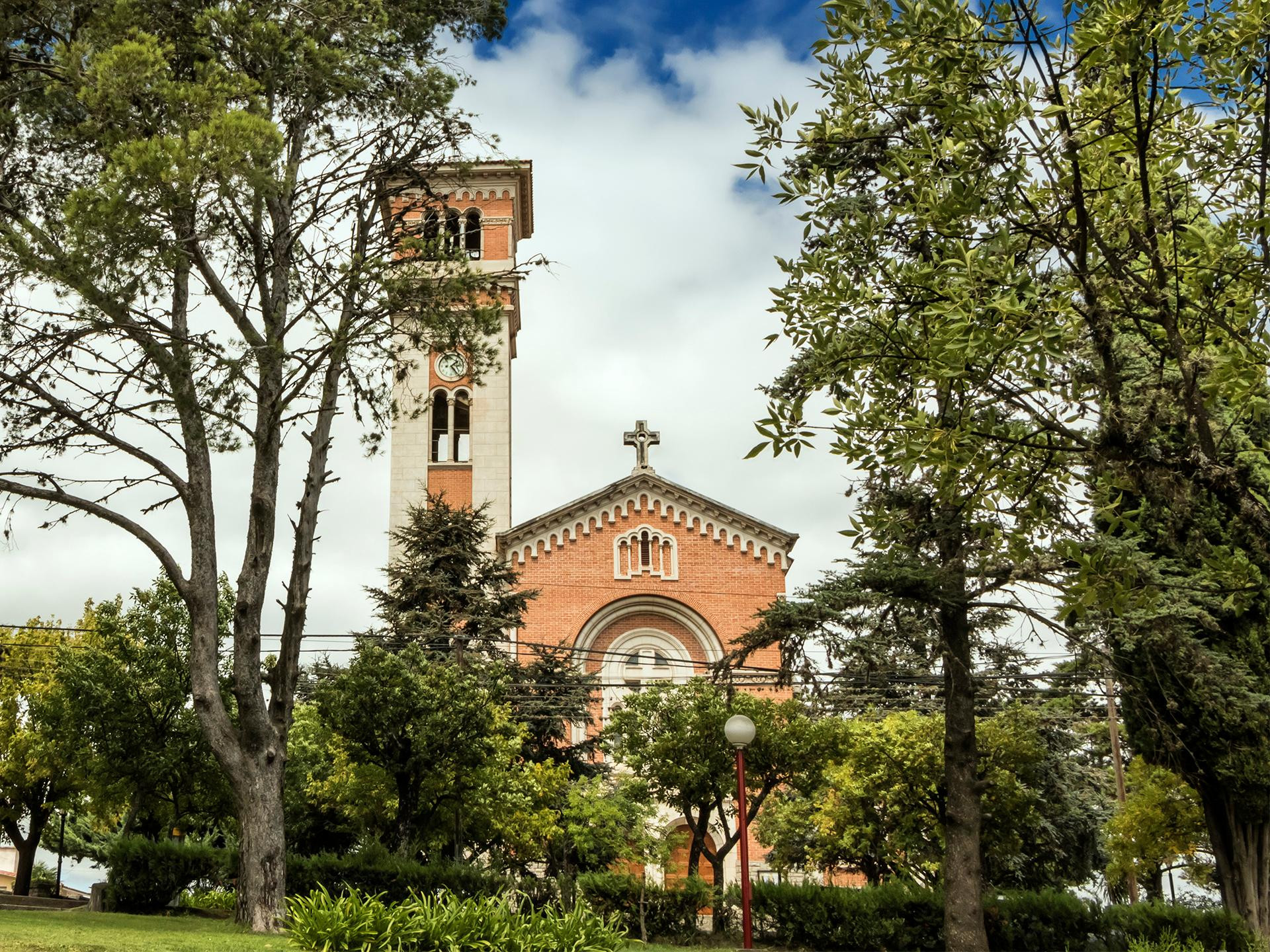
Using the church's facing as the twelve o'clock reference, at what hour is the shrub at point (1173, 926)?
The shrub is roughly at 11 o'clock from the church.

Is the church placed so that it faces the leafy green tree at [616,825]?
yes

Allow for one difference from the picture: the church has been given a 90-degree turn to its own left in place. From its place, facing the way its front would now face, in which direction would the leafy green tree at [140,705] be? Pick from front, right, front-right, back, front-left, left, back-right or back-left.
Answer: back-right

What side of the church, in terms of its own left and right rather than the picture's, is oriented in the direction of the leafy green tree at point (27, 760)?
right

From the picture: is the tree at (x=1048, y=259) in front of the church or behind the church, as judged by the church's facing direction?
in front

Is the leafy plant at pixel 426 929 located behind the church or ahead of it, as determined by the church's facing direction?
ahead

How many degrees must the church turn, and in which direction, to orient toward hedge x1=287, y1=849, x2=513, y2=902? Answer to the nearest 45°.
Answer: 0° — it already faces it

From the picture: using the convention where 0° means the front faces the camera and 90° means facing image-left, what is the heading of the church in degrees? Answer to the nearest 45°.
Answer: approximately 0°

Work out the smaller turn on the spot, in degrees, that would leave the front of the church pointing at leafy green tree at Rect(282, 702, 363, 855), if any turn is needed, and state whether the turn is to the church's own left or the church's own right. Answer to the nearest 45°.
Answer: approximately 45° to the church's own right

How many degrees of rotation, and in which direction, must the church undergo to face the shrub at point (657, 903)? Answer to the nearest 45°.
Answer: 0° — it already faces it

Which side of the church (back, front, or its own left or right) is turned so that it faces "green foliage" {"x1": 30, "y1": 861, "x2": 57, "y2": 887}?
right
